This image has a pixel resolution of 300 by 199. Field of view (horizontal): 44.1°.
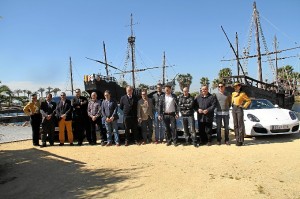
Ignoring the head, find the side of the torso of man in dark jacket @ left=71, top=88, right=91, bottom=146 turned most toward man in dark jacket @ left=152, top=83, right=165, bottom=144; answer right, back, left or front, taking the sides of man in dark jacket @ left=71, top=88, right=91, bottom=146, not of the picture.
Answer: left

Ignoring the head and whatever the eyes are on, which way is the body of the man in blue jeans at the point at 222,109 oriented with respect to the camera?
toward the camera

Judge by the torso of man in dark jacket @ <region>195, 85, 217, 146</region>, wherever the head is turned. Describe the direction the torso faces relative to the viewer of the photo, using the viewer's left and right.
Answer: facing the viewer

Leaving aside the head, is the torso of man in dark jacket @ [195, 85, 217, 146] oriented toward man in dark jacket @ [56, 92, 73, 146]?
no

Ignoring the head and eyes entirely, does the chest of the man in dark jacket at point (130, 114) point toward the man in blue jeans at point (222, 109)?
no

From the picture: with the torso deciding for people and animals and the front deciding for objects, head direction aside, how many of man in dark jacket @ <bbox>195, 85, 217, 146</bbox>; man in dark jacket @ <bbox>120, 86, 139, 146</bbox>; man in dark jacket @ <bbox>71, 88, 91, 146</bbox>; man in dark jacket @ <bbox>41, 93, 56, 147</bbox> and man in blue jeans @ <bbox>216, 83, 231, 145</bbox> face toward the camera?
5

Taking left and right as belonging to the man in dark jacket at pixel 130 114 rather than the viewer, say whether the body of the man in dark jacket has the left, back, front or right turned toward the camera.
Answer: front

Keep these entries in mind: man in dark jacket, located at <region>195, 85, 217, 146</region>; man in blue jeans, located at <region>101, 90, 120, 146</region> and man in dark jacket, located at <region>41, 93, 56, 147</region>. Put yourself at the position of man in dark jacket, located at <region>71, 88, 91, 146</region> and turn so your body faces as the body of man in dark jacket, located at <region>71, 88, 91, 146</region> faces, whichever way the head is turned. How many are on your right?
1

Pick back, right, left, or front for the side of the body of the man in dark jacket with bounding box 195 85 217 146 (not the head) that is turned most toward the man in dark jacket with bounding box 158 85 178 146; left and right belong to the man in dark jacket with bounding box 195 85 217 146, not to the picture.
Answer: right

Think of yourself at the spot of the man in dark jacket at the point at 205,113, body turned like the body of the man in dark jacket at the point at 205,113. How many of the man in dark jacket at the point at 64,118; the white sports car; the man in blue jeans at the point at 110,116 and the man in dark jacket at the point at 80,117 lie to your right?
3
